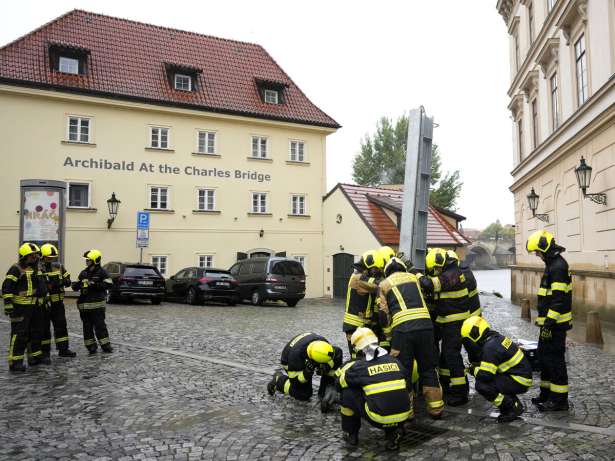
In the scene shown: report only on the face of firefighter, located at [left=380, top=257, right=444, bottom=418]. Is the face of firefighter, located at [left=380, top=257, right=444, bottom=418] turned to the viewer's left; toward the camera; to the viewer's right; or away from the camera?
away from the camera

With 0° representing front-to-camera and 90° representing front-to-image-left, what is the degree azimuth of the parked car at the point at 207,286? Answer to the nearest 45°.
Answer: approximately 135°

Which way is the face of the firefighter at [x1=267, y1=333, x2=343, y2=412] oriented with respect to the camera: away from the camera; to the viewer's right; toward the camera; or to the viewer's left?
to the viewer's right

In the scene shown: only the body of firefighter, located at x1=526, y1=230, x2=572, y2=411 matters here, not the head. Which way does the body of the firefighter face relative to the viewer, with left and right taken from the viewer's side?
facing to the left of the viewer

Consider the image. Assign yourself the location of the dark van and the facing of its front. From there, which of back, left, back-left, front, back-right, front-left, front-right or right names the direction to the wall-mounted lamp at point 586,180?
back

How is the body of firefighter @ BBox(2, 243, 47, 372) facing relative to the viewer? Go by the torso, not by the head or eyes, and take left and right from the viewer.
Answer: facing the viewer and to the right of the viewer

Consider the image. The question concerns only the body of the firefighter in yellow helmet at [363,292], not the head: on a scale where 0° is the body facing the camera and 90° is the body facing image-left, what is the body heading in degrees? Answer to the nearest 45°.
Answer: approximately 270°

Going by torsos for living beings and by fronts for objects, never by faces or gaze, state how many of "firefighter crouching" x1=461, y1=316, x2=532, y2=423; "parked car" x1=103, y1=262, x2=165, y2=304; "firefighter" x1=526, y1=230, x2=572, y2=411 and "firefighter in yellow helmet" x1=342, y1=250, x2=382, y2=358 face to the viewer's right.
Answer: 1

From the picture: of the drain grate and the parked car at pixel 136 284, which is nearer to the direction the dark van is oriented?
the parked car

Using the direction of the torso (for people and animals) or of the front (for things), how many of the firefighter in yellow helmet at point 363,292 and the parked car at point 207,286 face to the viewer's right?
1

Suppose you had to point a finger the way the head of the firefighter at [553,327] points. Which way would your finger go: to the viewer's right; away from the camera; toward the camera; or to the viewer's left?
to the viewer's left

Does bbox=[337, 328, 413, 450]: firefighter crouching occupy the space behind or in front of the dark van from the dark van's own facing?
behind

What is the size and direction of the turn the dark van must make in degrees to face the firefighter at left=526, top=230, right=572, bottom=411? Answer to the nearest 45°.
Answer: approximately 135° to its left

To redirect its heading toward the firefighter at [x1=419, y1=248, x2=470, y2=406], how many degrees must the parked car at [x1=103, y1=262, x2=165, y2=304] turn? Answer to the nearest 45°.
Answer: approximately 135° to its left

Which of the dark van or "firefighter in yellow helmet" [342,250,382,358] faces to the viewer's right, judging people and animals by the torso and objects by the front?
the firefighter in yellow helmet
